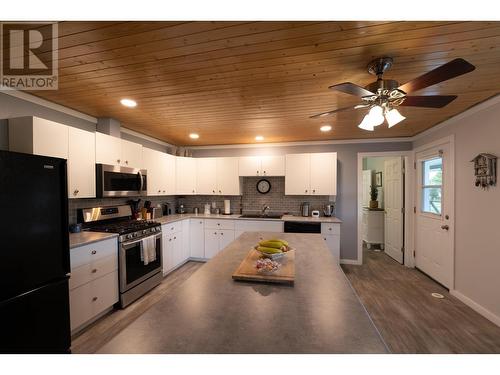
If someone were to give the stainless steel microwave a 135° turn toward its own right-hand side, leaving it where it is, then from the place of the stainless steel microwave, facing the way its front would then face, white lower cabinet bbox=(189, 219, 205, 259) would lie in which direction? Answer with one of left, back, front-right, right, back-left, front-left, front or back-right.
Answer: back-right

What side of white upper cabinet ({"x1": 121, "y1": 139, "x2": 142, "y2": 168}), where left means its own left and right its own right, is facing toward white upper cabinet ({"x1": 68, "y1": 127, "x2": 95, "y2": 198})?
right

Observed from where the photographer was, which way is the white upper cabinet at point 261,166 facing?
facing the viewer

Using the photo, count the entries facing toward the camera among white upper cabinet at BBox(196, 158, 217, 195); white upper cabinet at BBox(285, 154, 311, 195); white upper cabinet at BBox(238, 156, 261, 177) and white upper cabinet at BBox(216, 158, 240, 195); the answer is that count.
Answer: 4

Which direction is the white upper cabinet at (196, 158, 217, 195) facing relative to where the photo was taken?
toward the camera

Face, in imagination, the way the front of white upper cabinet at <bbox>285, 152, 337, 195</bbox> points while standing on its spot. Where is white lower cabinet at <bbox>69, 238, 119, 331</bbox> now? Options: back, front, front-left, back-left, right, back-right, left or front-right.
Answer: front-right

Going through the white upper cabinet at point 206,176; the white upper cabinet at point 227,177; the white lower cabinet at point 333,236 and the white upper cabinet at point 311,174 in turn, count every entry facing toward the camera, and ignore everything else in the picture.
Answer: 4

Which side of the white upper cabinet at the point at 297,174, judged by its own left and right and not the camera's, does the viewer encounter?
front

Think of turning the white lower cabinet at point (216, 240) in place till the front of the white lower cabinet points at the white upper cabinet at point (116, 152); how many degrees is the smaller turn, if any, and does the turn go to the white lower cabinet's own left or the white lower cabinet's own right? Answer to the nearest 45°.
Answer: approximately 45° to the white lower cabinet's own right

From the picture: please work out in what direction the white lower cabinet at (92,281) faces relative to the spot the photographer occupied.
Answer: facing the viewer and to the right of the viewer

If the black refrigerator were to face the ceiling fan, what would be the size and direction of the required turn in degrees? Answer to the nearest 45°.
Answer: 0° — it already faces it

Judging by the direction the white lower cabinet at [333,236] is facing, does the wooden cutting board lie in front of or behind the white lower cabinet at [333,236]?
in front

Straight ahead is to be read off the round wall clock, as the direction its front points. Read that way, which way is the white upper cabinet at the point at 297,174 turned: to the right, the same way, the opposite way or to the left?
the same way

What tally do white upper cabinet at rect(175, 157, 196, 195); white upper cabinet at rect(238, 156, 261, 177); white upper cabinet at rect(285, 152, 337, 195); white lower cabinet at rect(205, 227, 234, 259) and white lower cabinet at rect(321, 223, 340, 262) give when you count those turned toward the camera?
5

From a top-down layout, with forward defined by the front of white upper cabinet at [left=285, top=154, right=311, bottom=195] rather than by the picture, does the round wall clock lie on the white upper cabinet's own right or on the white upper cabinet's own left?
on the white upper cabinet's own right

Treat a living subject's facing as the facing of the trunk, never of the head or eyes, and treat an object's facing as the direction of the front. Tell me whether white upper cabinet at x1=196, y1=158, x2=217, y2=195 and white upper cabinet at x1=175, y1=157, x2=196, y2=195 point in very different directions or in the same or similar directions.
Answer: same or similar directions

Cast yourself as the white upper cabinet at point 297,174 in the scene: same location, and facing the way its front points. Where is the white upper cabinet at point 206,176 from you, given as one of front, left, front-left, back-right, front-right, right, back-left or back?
right
